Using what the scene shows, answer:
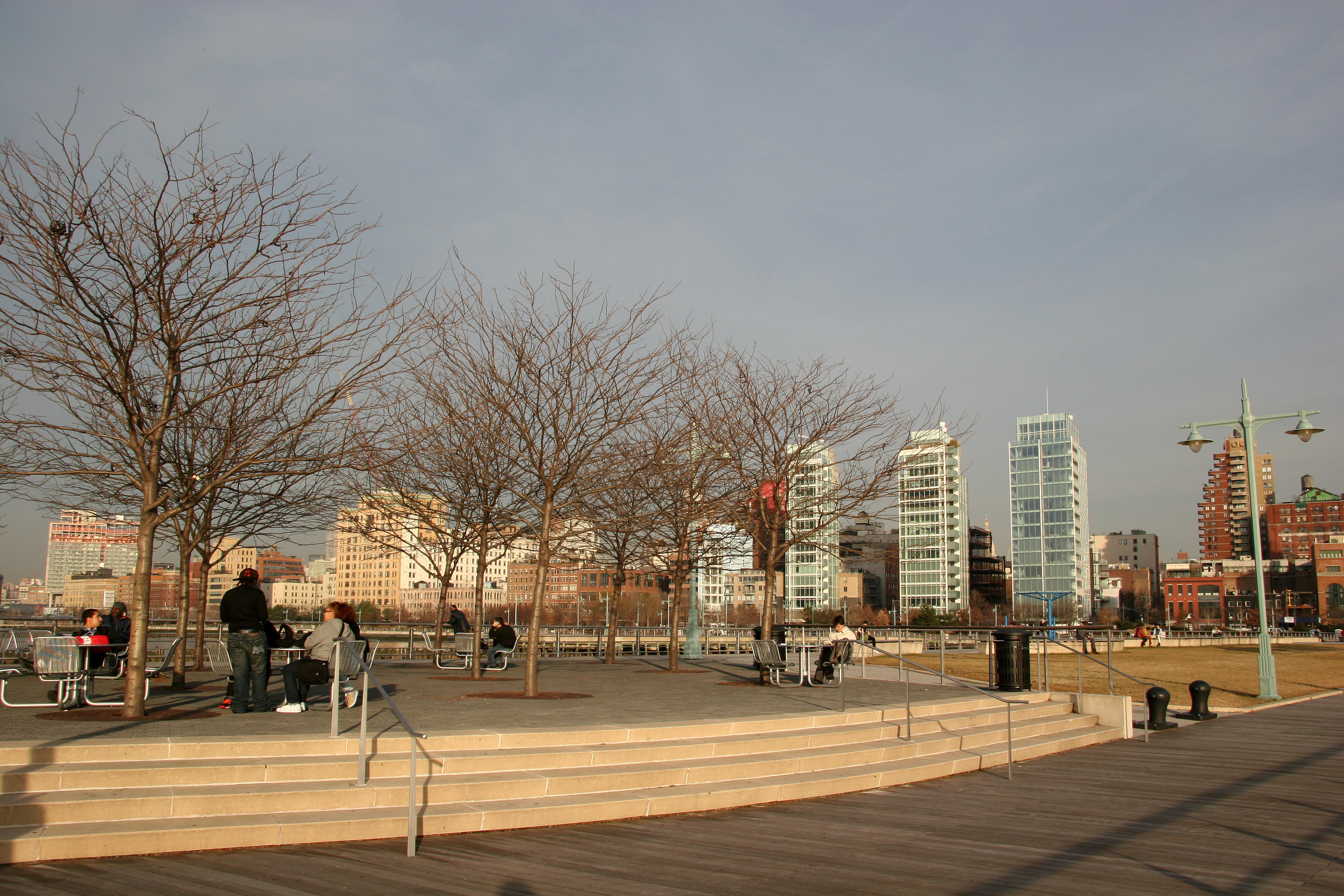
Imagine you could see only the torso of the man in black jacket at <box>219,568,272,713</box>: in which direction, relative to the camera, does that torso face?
away from the camera

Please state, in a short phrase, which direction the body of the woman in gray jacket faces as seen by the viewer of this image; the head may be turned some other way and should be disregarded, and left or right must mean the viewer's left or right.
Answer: facing to the left of the viewer

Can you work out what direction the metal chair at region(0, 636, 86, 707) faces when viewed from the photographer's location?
facing away from the viewer and to the left of the viewer
